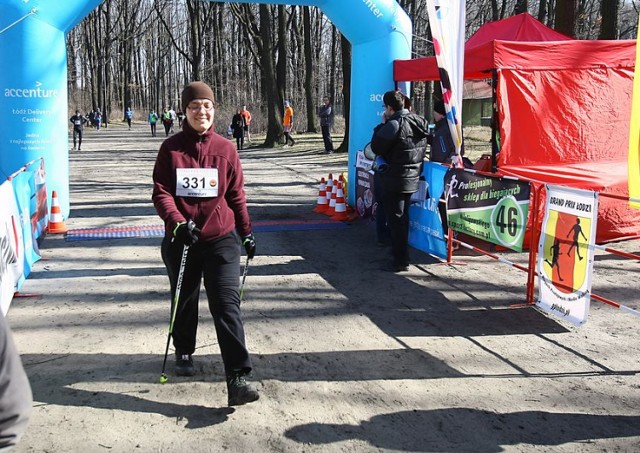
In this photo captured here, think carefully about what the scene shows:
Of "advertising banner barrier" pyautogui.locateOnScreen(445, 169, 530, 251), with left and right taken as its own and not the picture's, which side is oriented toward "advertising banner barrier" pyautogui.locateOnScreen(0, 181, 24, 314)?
front

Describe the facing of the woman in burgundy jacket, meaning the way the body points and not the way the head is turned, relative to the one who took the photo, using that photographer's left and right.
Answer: facing the viewer

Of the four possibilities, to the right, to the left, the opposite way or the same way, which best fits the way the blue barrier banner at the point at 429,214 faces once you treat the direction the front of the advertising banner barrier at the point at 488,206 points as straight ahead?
the same way

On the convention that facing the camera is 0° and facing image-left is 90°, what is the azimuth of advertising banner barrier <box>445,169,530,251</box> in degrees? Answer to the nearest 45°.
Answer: approximately 45°

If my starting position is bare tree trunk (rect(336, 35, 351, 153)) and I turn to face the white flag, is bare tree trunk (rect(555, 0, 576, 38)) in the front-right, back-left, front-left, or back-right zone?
front-left

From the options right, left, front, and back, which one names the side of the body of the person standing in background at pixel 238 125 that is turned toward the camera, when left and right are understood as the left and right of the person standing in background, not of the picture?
front

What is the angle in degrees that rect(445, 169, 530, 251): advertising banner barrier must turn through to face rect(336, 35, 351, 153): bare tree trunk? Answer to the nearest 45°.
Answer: approximately 135° to its right

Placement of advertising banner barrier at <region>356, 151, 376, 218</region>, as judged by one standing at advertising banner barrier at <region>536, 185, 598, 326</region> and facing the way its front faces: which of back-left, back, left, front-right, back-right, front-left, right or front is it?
right

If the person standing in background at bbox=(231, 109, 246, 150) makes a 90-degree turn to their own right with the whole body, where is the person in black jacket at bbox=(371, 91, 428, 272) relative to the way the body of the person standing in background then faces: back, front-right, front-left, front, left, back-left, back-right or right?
left

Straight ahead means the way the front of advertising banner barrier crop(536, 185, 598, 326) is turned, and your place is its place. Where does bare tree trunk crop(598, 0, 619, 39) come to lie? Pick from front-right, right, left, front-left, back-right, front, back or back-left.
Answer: back-right

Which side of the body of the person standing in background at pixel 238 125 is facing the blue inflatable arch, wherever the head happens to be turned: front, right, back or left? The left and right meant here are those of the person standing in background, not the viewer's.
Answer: front

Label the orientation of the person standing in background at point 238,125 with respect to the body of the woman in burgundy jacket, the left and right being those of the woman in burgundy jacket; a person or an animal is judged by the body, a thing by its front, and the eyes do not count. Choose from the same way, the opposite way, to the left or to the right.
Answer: the same way

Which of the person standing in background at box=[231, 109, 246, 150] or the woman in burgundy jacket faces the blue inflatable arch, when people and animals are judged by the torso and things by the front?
the person standing in background

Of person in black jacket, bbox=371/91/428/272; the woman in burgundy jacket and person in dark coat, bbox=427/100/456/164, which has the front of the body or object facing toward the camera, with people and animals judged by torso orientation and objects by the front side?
the woman in burgundy jacket

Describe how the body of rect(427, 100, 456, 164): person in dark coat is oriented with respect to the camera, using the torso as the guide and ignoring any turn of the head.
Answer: to the viewer's left

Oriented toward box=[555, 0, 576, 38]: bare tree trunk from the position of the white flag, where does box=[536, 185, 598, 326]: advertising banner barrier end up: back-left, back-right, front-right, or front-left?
back-right
